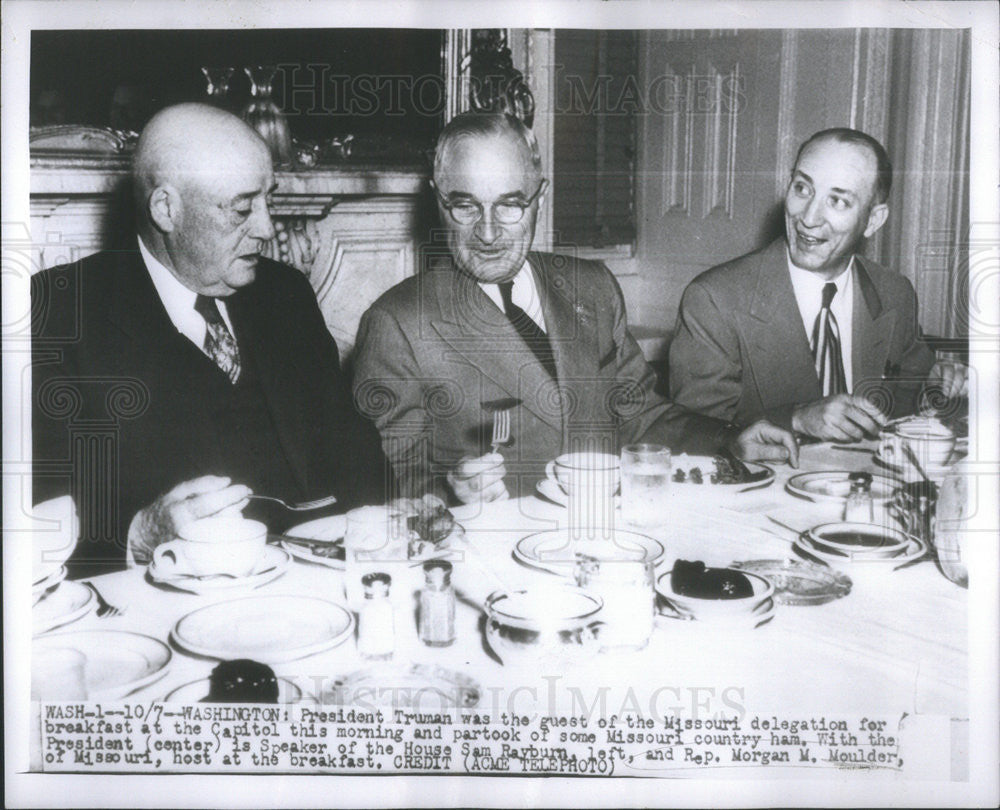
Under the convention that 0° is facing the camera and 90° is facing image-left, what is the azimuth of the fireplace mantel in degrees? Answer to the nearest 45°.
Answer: approximately 0°

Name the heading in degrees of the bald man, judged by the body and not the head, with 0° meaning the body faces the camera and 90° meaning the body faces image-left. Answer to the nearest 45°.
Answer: approximately 315°

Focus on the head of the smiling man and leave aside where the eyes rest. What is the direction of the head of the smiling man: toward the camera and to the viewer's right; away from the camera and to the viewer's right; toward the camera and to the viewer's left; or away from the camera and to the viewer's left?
toward the camera and to the viewer's left

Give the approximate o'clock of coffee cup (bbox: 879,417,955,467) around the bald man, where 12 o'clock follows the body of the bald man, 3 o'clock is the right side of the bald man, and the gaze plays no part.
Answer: The coffee cup is roughly at 11 o'clock from the bald man.

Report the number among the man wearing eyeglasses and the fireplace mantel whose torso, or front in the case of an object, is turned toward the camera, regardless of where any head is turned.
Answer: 2
